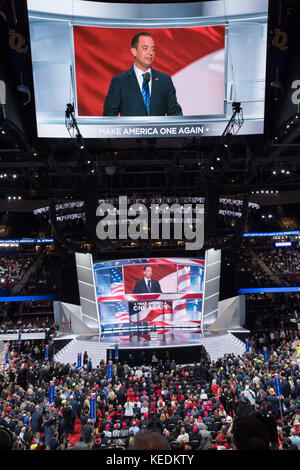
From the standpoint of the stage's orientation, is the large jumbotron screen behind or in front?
in front

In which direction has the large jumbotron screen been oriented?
toward the camera

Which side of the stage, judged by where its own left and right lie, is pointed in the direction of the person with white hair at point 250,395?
front

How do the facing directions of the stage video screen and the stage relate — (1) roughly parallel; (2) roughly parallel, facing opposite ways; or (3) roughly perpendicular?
roughly parallel

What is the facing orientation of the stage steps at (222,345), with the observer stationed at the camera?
facing the viewer and to the right of the viewer

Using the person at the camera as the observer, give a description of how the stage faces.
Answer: facing the viewer

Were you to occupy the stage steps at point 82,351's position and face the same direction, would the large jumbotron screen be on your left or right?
on your left

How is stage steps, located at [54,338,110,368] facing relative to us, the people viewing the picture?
facing the viewer and to the left of the viewer

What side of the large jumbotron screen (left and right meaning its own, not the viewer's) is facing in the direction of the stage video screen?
back

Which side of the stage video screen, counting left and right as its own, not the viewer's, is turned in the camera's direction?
front

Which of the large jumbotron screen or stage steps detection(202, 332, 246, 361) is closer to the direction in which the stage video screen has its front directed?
the large jumbotron screen

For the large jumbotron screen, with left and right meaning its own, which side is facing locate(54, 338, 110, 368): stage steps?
back

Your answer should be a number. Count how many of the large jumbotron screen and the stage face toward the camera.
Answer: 2

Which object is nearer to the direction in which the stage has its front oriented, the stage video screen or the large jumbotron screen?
the large jumbotron screen
